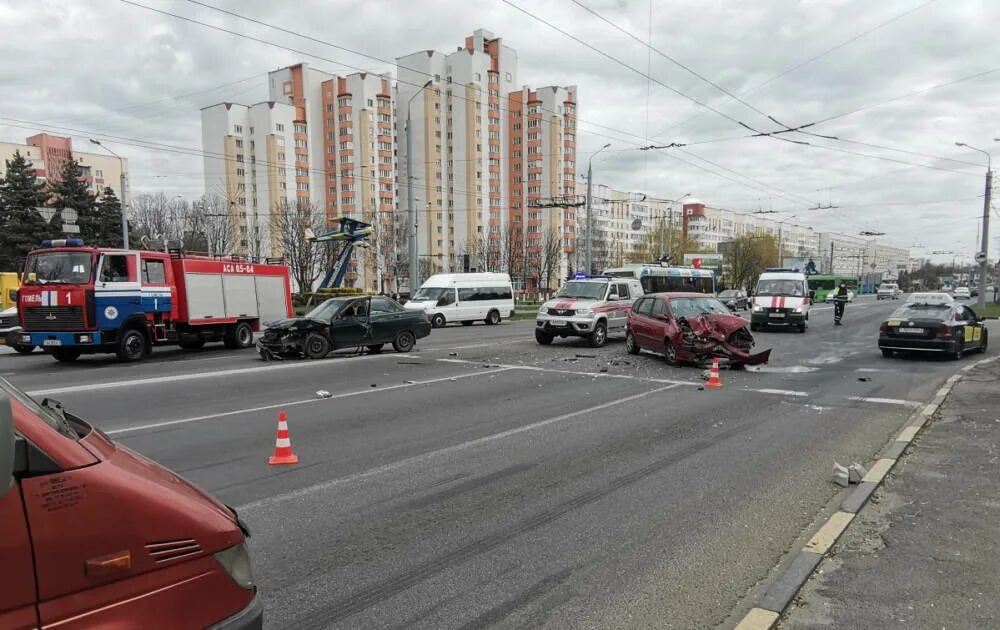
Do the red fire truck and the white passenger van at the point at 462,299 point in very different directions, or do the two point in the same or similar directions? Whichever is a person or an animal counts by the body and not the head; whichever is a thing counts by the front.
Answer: same or similar directions

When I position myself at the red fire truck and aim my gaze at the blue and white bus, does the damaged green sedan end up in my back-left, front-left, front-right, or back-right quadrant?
front-right

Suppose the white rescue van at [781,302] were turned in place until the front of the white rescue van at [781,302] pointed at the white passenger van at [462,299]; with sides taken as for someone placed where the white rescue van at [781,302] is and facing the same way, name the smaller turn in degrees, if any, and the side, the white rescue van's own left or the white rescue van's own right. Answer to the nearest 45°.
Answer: approximately 90° to the white rescue van's own right

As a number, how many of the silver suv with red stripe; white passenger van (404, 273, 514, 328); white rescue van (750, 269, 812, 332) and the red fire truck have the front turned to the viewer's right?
0

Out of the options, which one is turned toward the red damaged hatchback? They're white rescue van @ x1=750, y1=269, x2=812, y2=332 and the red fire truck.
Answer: the white rescue van

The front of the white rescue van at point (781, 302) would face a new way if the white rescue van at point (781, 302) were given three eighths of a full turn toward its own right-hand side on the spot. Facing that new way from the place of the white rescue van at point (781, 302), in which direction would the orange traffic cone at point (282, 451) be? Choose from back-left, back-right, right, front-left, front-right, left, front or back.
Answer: back-left

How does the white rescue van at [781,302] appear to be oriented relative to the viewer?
toward the camera

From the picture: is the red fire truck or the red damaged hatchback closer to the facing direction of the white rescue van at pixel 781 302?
the red damaged hatchback

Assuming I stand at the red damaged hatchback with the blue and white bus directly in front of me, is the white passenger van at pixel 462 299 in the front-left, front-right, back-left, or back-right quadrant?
front-left

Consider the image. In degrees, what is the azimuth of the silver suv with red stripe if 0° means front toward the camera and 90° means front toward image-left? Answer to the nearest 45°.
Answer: approximately 45°

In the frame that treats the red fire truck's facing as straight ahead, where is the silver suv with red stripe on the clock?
The silver suv with red stripe is roughly at 8 o'clock from the red fire truck.

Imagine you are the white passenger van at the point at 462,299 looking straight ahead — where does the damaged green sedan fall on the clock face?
The damaged green sedan is roughly at 11 o'clock from the white passenger van.

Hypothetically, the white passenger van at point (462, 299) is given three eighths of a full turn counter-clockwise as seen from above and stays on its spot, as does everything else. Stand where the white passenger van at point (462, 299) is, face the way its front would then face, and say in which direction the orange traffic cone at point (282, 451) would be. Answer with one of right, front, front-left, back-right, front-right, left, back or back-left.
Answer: right

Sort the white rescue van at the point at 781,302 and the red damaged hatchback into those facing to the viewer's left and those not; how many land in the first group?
0

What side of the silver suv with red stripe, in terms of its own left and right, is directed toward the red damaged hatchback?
left

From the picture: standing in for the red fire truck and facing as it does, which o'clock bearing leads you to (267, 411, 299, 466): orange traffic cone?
The orange traffic cone is roughly at 10 o'clock from the red fire truck.

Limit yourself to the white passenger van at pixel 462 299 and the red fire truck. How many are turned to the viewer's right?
0
